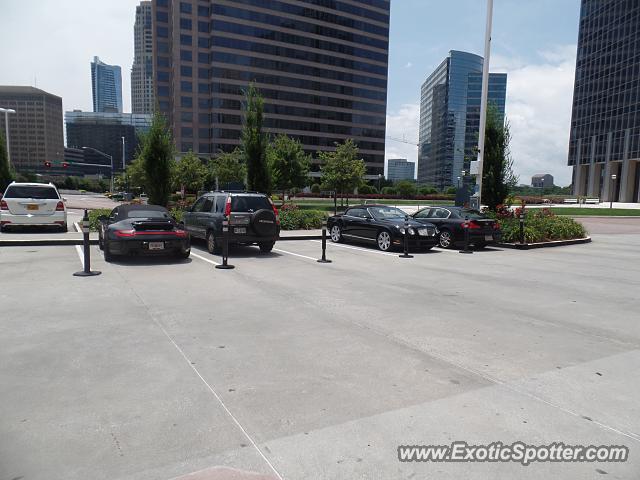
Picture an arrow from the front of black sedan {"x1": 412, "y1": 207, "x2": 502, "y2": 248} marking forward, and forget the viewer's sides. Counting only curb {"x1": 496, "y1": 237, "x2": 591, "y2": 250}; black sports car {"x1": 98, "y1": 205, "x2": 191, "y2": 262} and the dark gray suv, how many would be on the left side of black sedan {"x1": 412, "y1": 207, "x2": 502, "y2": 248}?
2

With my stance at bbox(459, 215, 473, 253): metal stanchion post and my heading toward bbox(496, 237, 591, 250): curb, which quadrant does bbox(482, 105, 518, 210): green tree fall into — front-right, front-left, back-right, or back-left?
front-left

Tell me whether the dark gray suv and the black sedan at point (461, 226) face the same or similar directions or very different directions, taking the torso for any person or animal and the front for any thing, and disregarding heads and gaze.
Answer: same or similar directions

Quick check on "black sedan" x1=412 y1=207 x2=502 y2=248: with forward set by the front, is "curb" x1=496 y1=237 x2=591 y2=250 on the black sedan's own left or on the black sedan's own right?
on the black sedan's own right

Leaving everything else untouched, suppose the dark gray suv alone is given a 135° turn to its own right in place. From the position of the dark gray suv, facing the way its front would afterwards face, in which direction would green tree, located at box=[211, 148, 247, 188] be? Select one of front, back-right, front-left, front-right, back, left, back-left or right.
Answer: left

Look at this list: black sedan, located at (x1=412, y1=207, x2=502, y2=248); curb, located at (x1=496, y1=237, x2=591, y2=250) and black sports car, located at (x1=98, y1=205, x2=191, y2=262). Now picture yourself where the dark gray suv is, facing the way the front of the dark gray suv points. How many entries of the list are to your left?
1

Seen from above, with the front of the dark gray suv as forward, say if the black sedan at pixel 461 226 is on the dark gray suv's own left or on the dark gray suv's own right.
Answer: on the dark gray suv's own right

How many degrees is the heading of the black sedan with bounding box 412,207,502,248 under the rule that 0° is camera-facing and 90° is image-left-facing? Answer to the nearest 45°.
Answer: approximately 135°

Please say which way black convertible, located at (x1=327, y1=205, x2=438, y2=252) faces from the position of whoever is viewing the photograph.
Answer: facing the viewer and to the right of the viewer

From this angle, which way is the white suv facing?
away from the camera

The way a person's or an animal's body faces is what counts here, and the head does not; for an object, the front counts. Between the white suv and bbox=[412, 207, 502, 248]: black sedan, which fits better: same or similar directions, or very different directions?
same or similar directions

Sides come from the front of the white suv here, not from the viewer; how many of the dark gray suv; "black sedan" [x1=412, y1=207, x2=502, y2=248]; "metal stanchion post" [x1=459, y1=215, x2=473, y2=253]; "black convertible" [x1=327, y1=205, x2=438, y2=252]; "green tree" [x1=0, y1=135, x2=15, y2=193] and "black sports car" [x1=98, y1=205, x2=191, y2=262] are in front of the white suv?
1

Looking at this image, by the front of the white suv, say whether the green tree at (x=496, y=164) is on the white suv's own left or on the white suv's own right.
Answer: on the white suv's own right

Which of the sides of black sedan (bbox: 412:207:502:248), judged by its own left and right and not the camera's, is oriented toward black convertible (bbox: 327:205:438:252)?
left

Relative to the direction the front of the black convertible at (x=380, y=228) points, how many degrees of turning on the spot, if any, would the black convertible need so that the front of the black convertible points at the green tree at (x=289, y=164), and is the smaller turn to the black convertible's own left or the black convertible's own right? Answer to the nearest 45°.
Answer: approximately 135° to the black convertible's own left

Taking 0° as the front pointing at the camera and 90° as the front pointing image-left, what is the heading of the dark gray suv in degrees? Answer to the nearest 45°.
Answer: approximately 135°
